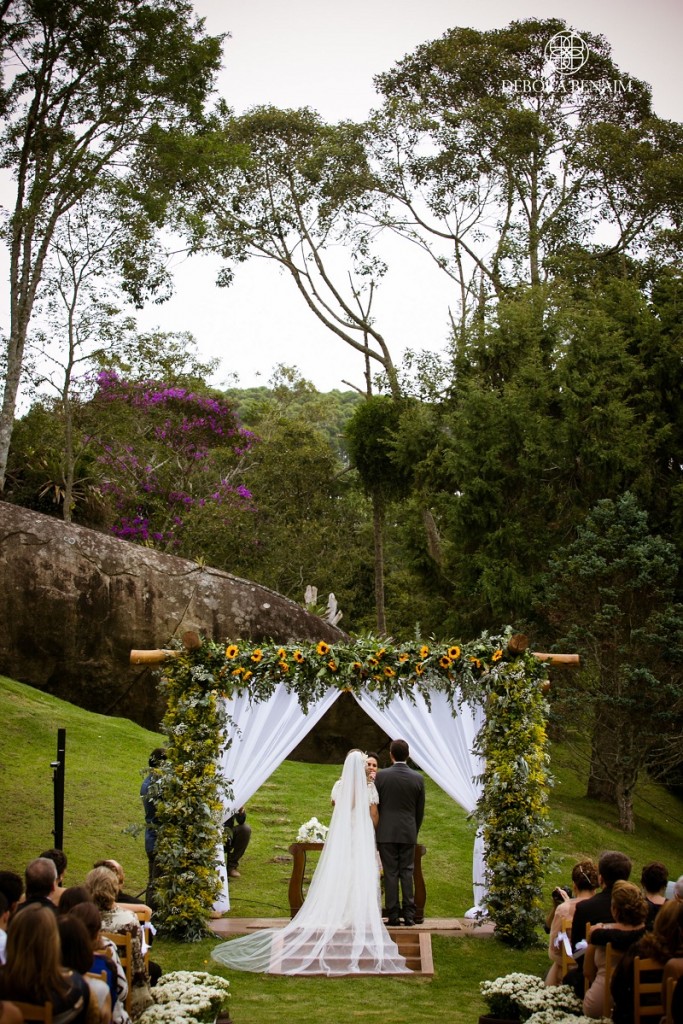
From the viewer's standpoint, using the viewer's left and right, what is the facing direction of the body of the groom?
facing away from the viewer

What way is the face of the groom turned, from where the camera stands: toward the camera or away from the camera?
away from the camera

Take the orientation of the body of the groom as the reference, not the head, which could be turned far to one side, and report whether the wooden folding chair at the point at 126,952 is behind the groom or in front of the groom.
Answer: behind

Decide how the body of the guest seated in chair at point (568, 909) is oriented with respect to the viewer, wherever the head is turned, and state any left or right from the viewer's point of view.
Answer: facing away from the viewer and to the left of the viewer

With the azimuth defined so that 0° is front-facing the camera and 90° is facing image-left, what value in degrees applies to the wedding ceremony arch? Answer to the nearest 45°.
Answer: approximately 0°

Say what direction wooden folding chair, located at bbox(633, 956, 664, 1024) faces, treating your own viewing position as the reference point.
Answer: facing away from the viewer and to the left of the viewer

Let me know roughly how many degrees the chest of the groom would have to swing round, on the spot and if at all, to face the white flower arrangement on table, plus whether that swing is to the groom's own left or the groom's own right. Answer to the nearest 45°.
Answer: approximately 45° to the groom's own left

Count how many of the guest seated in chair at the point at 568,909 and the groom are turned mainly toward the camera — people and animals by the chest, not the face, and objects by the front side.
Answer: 0

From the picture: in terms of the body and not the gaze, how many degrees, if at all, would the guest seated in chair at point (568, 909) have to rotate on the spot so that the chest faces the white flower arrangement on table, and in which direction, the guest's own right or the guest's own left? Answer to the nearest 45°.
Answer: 0° — they already face it

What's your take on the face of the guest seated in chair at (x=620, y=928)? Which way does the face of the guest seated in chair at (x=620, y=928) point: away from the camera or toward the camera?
away from the camera

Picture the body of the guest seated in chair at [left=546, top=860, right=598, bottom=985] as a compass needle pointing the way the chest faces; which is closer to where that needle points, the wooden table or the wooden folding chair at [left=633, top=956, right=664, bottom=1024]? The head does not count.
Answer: the wooden table

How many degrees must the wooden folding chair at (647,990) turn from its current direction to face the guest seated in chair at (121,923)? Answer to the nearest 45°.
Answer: approximately 45° to its left

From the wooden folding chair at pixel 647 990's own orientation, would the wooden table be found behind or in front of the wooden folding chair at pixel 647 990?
in front

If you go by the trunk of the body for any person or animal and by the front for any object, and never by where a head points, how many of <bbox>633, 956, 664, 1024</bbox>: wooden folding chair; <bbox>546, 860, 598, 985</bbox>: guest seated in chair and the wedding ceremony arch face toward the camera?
1
